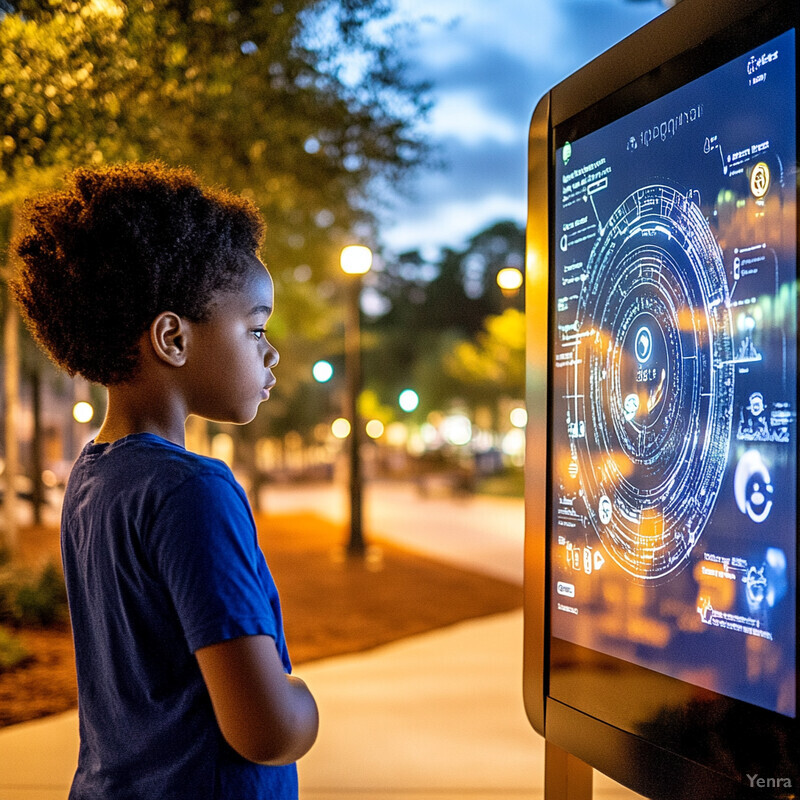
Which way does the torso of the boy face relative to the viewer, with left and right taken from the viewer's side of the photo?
facing away from the viewer and to the right of the viewer

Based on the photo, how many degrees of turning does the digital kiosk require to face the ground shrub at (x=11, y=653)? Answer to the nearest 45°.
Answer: approximately 90° to its right

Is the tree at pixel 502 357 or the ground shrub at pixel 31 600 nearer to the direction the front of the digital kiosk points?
the ground shrub

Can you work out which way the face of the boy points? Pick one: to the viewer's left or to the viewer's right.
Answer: to the viewer's right

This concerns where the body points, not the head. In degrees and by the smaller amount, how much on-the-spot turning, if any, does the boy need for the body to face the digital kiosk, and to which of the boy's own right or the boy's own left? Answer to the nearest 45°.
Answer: approximately 45° to the boy's own right

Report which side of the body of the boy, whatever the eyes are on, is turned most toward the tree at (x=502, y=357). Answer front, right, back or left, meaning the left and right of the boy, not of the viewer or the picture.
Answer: front

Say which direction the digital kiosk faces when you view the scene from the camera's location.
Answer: facing the viewer and to the left of the viewer

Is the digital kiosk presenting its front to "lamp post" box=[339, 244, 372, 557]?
no

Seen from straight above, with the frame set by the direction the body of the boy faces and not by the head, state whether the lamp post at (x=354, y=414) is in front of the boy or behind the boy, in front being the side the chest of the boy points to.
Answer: in front

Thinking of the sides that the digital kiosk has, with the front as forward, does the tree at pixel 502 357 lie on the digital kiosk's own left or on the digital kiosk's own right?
on the digital kiosk's own right

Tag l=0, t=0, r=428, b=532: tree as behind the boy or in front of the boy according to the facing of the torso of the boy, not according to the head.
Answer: in front

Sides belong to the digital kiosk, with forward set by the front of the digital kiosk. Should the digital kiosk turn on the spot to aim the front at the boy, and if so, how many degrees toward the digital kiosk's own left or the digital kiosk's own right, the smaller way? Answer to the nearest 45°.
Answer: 0° — it already faces them

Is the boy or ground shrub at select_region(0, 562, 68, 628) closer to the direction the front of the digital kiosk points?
the boy
